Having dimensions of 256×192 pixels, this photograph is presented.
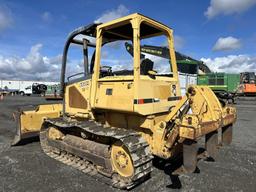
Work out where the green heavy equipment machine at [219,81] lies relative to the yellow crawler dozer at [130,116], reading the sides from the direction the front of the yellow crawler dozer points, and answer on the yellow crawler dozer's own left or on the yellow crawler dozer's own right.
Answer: on the yellow crawler dozer's own right

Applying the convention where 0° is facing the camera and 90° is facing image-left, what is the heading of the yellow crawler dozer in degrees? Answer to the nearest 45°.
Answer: approximately 135°
